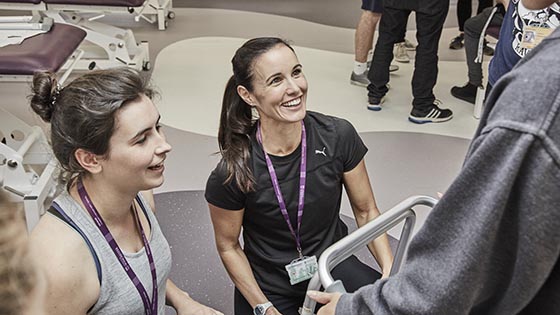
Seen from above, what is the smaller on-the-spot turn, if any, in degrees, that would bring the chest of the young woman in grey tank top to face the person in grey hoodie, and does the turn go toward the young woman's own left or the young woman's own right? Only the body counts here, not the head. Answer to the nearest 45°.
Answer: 0° — they already face them

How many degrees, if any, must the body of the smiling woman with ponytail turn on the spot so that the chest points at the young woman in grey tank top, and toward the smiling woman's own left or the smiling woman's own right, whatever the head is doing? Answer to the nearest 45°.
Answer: approximately 90° to the smiling woman's own right

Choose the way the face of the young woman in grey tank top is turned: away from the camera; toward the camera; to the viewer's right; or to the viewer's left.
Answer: to the viewer's right

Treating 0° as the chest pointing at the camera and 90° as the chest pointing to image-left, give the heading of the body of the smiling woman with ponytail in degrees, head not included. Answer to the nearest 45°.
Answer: approximately 315°

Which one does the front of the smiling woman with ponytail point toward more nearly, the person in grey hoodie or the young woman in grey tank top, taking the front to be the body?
the person in grey hoodie

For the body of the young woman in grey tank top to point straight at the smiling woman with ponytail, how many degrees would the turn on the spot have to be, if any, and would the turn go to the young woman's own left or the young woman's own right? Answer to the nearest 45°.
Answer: approximately 45° to the young woman's own left

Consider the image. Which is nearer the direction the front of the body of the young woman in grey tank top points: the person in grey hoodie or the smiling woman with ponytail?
the person in grey hoodie

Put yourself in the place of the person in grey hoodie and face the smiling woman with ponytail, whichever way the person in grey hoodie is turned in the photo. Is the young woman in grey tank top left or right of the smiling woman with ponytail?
left

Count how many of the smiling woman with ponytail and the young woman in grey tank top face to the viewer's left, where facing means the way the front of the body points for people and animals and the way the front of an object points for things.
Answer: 0
